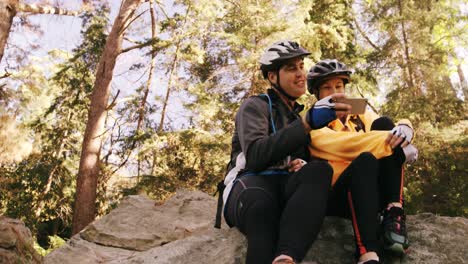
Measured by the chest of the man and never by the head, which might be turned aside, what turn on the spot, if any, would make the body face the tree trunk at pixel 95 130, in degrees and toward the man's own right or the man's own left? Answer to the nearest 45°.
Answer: approximately 180°

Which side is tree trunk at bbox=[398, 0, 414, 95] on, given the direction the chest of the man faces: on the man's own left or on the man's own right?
on the man's own left

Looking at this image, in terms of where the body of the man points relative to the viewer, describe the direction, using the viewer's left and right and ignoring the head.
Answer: facing the viewer and to the right of the viewer

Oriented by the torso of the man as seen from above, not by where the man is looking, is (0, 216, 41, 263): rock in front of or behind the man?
behind

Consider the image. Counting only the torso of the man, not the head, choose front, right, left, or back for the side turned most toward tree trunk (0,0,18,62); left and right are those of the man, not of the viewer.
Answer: back
